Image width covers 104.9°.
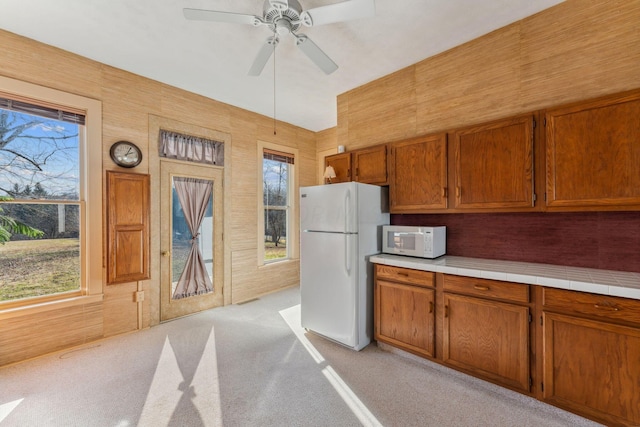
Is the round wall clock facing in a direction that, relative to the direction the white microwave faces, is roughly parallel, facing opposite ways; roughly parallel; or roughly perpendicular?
roughly perpendicular

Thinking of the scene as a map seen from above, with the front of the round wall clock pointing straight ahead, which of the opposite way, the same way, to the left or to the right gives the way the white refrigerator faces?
to the right

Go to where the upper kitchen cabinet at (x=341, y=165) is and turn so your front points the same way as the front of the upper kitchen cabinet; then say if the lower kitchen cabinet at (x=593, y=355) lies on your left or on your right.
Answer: on your left

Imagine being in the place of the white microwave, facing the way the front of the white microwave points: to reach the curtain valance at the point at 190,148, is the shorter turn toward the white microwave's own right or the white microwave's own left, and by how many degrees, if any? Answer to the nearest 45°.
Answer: approximately 45° to the white microwave's own right

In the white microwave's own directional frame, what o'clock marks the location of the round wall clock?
The round wall clock is roughly at 1 o'clock from the white microwave.

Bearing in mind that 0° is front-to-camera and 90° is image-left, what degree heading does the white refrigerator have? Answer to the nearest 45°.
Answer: approximately 45°

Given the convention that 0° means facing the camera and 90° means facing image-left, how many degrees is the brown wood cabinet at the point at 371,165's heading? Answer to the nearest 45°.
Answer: approximately 45°

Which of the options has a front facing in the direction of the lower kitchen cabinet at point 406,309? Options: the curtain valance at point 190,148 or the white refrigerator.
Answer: the curtain valance

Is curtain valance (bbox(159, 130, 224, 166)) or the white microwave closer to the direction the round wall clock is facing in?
the white microwave

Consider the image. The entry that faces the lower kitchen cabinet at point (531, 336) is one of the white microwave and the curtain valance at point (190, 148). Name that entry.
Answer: the curtain valance

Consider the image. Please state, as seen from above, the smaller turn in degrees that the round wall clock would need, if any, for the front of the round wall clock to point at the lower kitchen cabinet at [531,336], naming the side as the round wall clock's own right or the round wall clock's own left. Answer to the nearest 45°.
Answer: approximately 45° to the round wall clock's own left

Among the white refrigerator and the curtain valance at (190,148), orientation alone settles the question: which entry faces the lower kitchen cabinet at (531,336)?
the curtain valance
